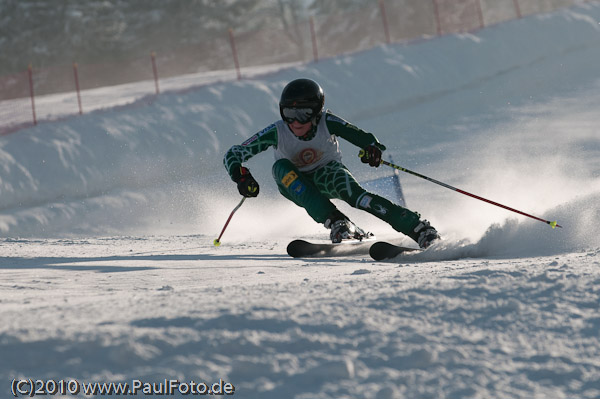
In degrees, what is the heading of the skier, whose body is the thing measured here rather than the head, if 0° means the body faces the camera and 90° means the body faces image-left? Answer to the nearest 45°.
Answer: approximately 0°
